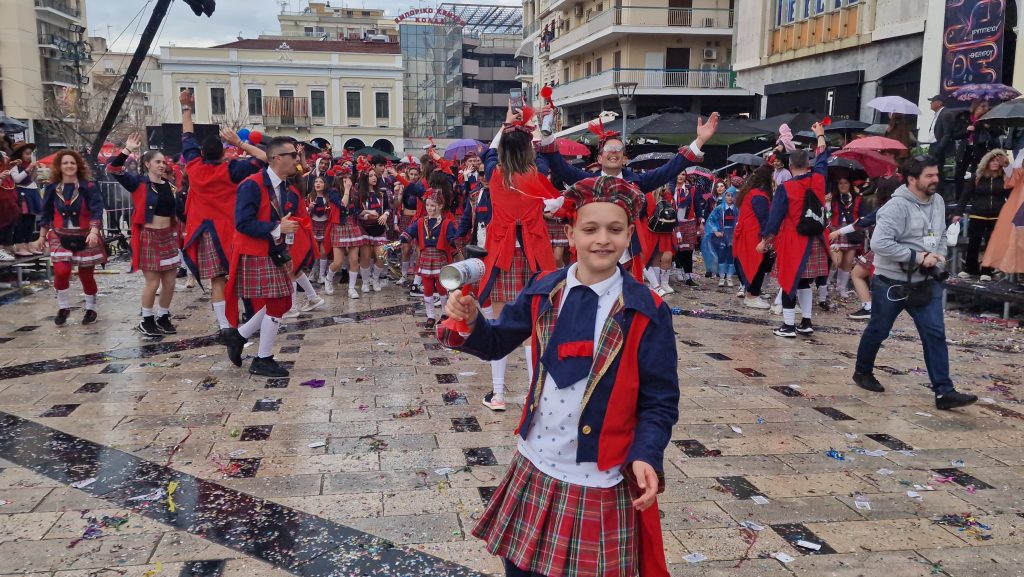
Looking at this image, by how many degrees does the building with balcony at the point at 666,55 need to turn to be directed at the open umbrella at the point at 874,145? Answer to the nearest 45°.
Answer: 0° — it already faces it

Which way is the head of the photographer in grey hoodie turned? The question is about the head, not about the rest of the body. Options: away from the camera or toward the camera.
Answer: toward the camera

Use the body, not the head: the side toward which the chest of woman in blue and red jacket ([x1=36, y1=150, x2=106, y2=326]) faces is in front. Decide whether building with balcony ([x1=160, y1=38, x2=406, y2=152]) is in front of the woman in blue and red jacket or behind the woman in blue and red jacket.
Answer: behind

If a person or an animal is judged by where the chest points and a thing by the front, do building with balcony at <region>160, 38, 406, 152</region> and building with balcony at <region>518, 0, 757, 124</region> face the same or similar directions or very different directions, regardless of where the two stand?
same or similar directions

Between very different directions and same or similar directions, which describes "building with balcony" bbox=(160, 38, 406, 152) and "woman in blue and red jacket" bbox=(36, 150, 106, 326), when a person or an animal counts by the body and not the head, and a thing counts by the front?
same or similar directions

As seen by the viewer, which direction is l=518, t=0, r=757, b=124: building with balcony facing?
toward the camera

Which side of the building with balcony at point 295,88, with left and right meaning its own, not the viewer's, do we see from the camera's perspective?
front

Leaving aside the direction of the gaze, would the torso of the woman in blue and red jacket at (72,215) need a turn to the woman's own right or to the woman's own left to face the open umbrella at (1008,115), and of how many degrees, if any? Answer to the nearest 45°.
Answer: approximately 90° to the woman's own left

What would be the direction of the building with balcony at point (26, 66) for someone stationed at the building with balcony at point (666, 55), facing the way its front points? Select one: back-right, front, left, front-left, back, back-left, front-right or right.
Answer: right

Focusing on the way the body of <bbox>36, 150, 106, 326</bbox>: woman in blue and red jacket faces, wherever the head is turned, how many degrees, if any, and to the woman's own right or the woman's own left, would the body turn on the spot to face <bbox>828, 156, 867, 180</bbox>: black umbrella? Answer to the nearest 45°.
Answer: approximately 90° to the woman's own left

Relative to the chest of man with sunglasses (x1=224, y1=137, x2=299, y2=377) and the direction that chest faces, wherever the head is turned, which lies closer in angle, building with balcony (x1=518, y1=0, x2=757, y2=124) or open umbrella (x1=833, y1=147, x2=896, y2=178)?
the open umbrella

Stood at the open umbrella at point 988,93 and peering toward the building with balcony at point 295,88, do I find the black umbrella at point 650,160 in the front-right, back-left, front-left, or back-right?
front-left
